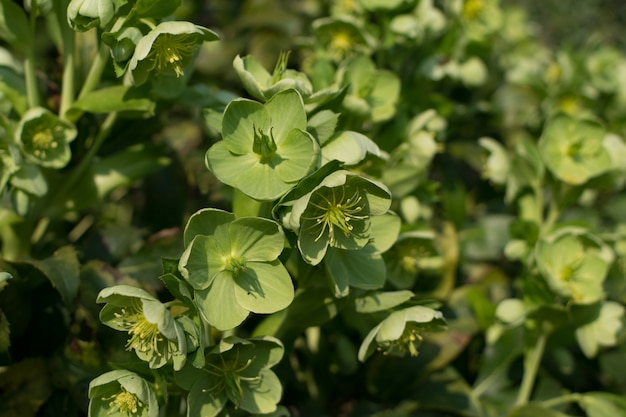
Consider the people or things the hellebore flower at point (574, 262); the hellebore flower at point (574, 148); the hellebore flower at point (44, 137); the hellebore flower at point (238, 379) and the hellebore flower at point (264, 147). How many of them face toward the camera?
5

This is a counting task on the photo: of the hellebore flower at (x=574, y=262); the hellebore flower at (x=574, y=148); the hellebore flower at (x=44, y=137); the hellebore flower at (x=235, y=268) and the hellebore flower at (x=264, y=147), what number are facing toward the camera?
5

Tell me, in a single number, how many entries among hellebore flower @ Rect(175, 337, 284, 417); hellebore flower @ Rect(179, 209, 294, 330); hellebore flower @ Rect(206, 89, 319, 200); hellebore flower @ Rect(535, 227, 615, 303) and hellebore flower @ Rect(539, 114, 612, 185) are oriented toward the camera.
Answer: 5

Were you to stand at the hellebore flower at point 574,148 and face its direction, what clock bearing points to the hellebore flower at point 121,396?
the hellebore flower at point 121,396 is roughly at 1 o'clock from the hellebore flower at point 574,148.

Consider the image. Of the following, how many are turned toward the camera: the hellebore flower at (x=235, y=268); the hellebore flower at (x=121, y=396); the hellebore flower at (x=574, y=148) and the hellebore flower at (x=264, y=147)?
4

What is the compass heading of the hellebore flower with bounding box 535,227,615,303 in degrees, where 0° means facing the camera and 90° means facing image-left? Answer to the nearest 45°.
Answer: approximately 0°

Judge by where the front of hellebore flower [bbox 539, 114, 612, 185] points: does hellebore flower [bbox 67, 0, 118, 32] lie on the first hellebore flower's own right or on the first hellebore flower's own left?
on the first hellebore flower's own right

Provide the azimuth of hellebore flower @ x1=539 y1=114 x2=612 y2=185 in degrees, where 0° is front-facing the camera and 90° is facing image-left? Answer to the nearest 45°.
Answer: approximately 0°

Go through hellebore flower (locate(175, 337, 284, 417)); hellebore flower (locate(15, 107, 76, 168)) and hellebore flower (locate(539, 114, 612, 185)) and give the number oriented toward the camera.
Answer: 3

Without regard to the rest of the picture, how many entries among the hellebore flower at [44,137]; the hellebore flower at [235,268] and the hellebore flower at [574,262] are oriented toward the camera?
3

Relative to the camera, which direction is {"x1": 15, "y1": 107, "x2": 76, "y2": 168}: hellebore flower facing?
toward the camera
